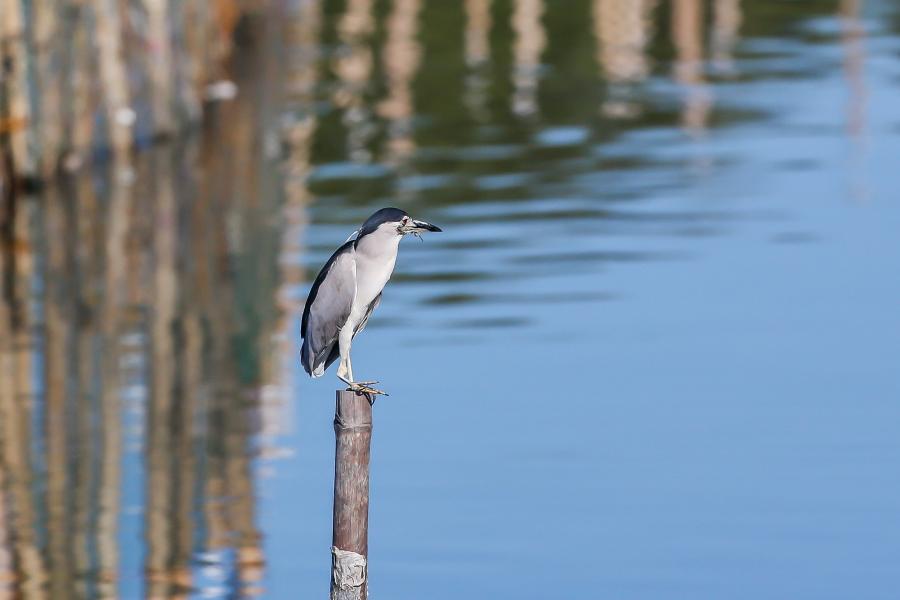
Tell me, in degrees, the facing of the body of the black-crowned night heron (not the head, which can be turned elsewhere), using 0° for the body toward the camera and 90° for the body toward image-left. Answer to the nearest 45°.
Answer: approximately 270°
